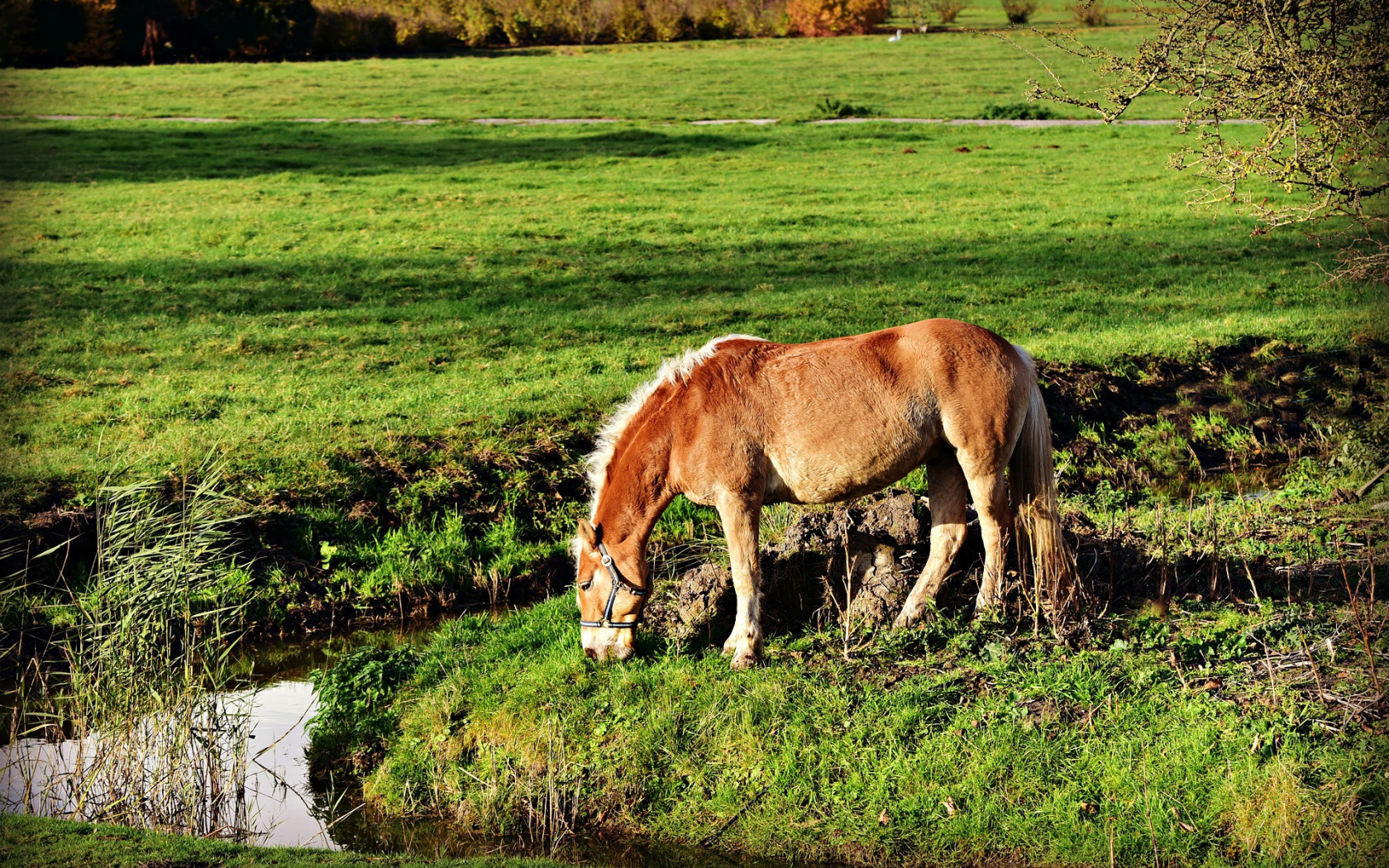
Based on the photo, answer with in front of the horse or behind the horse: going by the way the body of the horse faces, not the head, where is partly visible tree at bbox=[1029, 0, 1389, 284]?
behind

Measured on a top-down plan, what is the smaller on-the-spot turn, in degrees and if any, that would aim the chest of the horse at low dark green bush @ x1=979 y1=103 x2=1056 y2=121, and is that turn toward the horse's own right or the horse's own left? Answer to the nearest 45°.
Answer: approximately 90° to the horse's own right

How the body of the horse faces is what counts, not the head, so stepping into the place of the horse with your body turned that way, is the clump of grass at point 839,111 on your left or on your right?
on your right

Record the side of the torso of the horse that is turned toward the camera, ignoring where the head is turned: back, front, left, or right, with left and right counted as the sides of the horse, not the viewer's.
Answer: left

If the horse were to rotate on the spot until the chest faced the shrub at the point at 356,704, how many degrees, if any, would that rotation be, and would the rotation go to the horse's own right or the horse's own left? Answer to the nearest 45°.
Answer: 0° — it already faces it
